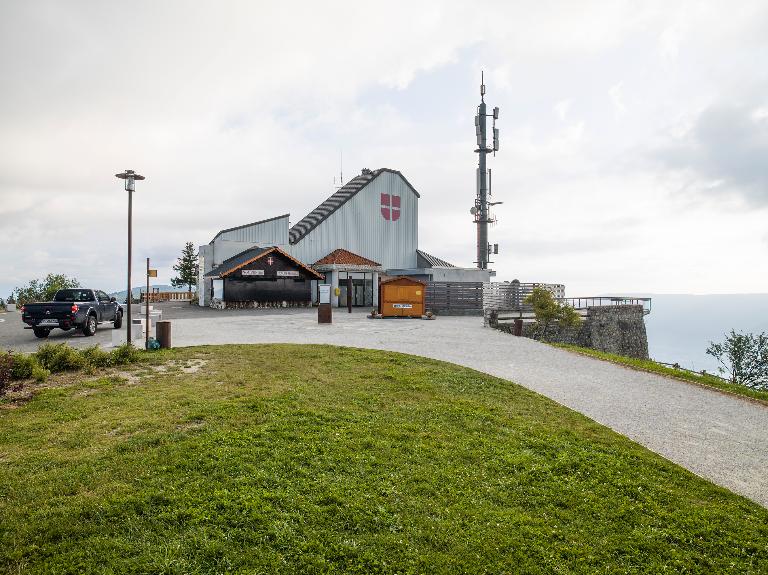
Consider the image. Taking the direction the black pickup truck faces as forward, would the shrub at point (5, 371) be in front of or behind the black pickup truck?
behind

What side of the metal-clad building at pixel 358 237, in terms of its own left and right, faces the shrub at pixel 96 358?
front

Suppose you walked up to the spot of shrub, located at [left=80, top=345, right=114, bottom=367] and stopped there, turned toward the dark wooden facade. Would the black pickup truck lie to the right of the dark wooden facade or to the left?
left

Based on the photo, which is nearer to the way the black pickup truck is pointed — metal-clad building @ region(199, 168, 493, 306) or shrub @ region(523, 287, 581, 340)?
the metal-clad building

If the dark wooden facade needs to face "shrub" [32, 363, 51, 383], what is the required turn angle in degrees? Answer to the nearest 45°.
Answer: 0° — it already faces it

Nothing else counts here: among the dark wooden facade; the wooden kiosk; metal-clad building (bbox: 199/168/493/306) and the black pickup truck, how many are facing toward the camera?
3

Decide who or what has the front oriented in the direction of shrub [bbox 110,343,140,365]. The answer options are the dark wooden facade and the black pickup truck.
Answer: the dark wooden facade

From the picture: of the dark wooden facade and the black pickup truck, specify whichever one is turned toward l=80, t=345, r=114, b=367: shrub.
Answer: the dark wooden facade

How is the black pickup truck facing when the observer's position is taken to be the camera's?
facing away from the viewer and to the right of the viewer
